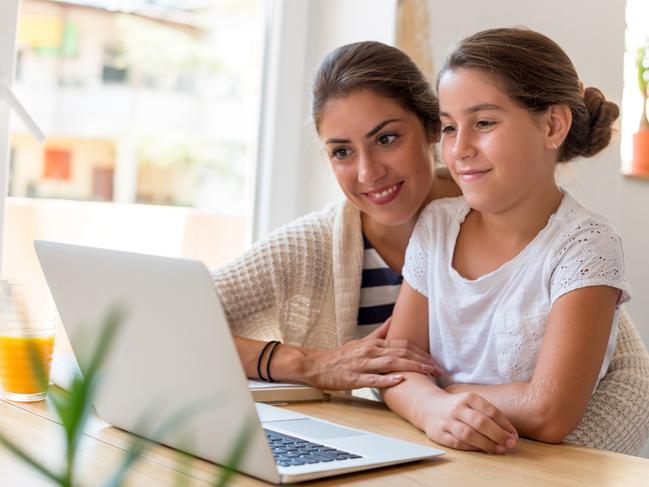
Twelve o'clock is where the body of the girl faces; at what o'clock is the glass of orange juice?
The glass of orange juice is roughly at 1 o'clock from the girl.

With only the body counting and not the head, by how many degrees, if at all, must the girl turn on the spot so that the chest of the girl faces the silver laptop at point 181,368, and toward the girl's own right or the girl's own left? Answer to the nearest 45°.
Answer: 0° — they already face it

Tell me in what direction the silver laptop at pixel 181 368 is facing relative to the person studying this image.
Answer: facing away from the viewer and to the right of the viewer

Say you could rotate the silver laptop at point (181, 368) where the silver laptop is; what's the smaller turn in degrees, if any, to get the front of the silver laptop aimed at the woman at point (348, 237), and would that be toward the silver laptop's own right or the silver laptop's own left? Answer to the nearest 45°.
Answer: approximately 45° to the silver laptop's own left

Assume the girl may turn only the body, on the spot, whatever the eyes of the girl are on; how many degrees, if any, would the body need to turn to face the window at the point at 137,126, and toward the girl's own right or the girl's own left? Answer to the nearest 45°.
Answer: approximately 90° to the girl's own right

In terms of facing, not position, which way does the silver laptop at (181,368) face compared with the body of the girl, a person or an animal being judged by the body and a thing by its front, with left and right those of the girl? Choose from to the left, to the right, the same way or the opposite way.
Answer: the opposite way
